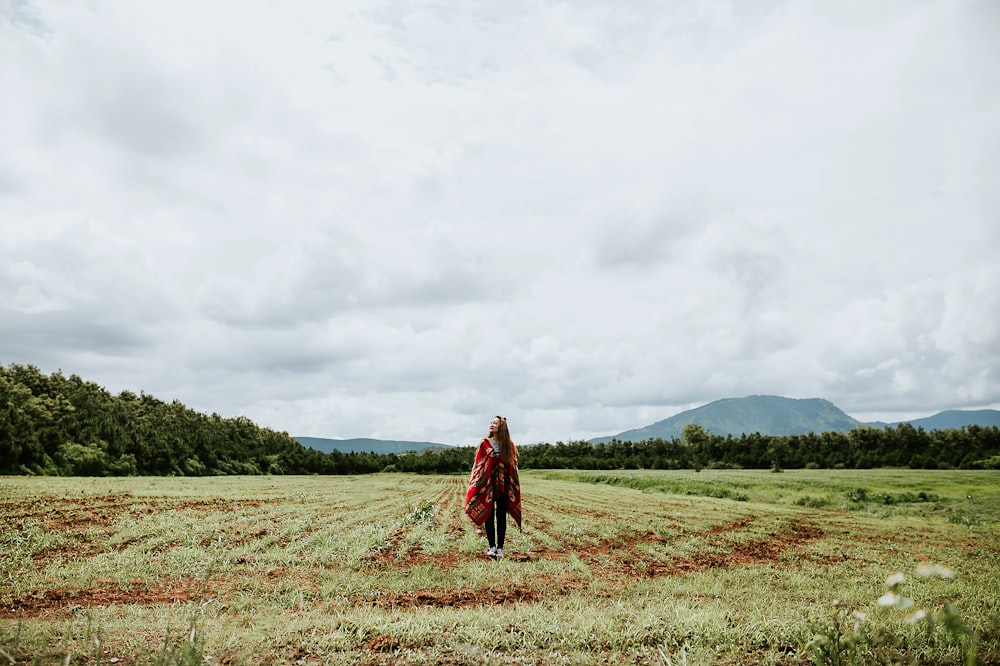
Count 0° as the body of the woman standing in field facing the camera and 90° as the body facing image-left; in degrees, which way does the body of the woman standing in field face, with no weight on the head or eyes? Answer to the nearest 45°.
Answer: approximately 0°
